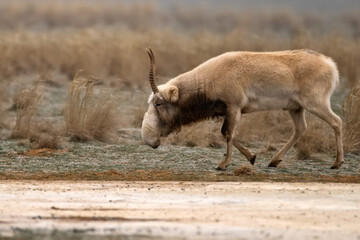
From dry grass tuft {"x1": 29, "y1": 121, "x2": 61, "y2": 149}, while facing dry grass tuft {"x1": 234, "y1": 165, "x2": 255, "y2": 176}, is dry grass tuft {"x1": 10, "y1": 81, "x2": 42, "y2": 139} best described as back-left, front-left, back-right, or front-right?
back-left

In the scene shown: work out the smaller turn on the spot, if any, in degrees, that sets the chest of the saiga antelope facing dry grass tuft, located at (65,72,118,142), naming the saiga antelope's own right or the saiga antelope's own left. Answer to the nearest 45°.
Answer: approximately 45° to the saiga antelope's own right

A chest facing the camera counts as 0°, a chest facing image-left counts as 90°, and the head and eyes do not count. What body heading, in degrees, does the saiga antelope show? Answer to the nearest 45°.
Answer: approximately 90°

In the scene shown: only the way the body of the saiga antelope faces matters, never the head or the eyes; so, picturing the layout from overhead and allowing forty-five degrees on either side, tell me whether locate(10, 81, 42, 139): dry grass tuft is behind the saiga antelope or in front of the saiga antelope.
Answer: in front

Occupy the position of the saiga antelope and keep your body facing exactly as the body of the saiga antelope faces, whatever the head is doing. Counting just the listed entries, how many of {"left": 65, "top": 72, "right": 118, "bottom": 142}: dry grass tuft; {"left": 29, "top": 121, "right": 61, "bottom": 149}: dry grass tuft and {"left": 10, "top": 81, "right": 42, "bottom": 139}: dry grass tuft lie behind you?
0

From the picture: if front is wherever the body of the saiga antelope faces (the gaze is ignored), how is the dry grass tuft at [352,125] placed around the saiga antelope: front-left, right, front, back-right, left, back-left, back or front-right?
back-right
